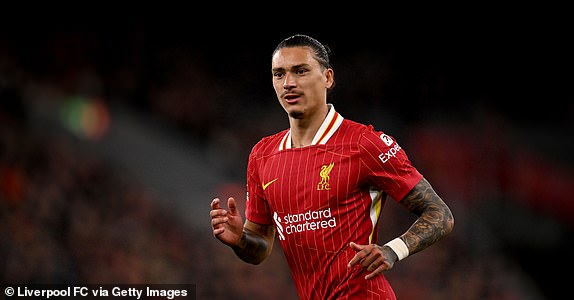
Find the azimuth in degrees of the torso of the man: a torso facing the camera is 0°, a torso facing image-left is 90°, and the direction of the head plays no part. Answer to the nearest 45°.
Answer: approximately 45°

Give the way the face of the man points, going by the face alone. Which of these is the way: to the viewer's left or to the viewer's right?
to the viewer's left
